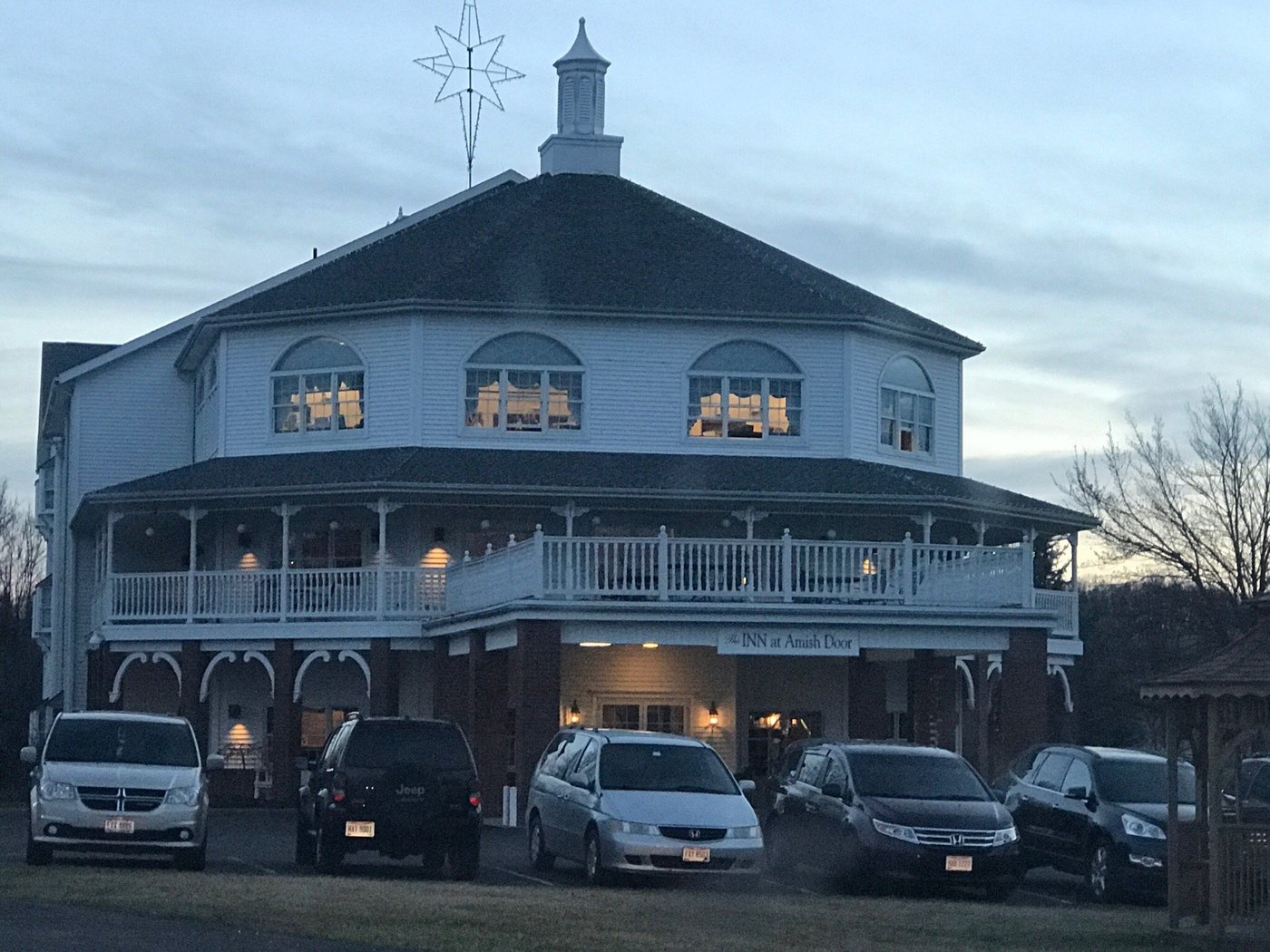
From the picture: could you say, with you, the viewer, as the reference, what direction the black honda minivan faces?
facing the viewer and to the right of the viewer

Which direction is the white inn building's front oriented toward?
toward the camera

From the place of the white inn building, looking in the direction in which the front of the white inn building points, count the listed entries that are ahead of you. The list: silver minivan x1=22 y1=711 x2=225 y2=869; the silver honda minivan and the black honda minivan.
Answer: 3

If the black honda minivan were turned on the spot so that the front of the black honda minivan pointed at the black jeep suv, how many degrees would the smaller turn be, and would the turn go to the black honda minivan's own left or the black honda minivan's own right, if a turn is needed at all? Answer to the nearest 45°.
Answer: approximately 135° to the black honda minivan's own right

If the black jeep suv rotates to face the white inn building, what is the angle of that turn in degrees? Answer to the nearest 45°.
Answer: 0° — it already faces it

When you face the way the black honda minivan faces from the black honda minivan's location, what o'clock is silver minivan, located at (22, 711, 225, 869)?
The silver minivan is roughly at 4 o'clock from the black honda minivan.

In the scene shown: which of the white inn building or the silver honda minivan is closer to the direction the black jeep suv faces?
the white inn building

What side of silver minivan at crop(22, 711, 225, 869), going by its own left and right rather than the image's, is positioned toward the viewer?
front

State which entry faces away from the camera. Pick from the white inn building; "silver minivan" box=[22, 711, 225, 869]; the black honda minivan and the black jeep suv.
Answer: the black jeep suv

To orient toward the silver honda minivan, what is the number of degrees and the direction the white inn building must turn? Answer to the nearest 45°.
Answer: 0° — it already faces it

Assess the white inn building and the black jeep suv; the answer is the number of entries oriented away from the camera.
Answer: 1

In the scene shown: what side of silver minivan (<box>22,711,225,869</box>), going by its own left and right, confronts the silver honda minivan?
left

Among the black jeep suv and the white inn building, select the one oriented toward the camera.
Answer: the white inn building

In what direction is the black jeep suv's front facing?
away from the camera

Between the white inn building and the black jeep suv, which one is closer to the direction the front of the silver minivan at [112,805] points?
the black jeep suv

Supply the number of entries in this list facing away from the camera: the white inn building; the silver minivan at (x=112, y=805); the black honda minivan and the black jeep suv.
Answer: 1

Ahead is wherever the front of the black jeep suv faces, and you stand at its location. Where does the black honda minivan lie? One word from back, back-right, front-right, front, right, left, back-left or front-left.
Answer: right
